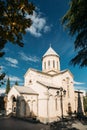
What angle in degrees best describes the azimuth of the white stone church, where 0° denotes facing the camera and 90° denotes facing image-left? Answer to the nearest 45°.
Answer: approximately 45°

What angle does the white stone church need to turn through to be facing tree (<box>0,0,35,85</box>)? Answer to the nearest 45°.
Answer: approximately 45° to its left

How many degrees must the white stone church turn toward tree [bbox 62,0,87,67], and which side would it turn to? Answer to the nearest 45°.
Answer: approximately 45° to its left
